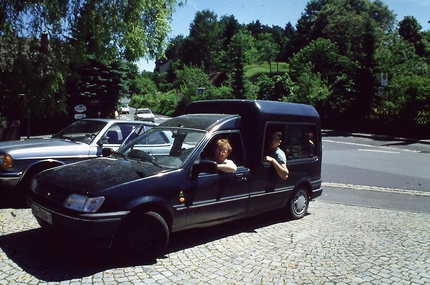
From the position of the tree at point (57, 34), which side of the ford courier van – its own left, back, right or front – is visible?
right

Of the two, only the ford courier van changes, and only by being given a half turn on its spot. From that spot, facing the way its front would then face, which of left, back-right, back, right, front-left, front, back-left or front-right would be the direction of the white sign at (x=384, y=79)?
front

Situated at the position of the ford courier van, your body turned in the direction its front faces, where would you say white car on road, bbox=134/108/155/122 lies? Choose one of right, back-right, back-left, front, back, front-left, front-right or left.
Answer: back-right

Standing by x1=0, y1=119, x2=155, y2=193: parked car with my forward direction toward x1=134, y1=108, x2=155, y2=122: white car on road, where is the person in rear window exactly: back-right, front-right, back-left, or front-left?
back-right

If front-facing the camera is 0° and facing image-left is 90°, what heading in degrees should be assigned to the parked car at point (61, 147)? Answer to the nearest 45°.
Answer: approximately 45°

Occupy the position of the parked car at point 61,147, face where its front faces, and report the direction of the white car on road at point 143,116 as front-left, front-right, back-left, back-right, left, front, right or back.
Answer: back-right

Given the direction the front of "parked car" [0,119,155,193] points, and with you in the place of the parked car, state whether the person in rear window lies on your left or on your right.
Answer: on your left
